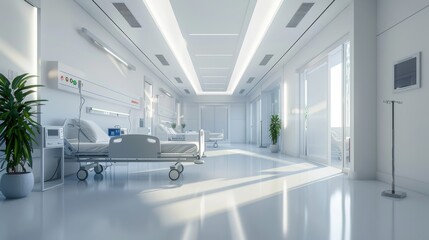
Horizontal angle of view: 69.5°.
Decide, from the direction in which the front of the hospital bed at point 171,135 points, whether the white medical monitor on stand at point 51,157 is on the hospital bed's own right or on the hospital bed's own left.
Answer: on the hospital bed's own right

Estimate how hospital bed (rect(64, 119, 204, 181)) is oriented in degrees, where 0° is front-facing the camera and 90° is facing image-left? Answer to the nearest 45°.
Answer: approximately 270°

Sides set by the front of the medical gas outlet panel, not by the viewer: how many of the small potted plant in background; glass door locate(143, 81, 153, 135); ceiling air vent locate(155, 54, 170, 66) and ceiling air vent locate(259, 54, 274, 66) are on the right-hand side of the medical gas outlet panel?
0

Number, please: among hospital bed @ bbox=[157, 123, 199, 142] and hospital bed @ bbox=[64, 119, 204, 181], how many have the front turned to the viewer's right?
2

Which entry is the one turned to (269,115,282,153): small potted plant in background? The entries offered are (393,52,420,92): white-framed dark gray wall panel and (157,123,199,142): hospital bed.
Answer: the hospital bed

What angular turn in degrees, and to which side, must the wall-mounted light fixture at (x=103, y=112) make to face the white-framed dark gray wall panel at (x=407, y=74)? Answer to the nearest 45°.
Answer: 0° — it already faces it

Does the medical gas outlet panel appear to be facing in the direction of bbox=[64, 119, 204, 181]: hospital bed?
yes

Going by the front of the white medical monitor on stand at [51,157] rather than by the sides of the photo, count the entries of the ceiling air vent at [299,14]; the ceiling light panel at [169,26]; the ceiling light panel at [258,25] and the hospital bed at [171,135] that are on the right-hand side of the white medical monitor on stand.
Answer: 0

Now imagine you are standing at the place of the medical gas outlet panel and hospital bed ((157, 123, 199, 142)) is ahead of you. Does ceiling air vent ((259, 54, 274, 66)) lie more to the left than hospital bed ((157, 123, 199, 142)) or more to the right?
right

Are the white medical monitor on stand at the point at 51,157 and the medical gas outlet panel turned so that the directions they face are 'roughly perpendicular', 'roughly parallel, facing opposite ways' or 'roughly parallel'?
roughly parallel

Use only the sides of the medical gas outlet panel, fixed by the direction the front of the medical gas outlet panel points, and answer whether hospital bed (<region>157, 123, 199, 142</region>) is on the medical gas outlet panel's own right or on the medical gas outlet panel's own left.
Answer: on the medical gas outlet panel's own left

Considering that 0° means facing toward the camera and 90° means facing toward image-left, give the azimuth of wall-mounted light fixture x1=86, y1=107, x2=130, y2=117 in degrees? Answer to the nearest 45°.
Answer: approximately 315°

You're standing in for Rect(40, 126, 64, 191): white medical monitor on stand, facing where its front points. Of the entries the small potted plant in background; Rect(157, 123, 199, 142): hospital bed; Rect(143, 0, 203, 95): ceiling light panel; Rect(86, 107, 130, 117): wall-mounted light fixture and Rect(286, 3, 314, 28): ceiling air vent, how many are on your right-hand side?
0

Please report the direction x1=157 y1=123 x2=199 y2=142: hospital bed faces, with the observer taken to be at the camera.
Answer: facing to the right of the viewer

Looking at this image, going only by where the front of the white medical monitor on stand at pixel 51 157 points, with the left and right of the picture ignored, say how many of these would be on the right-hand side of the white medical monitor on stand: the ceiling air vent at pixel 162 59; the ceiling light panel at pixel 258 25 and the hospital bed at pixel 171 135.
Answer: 0

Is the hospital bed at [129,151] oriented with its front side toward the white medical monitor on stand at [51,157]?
no
